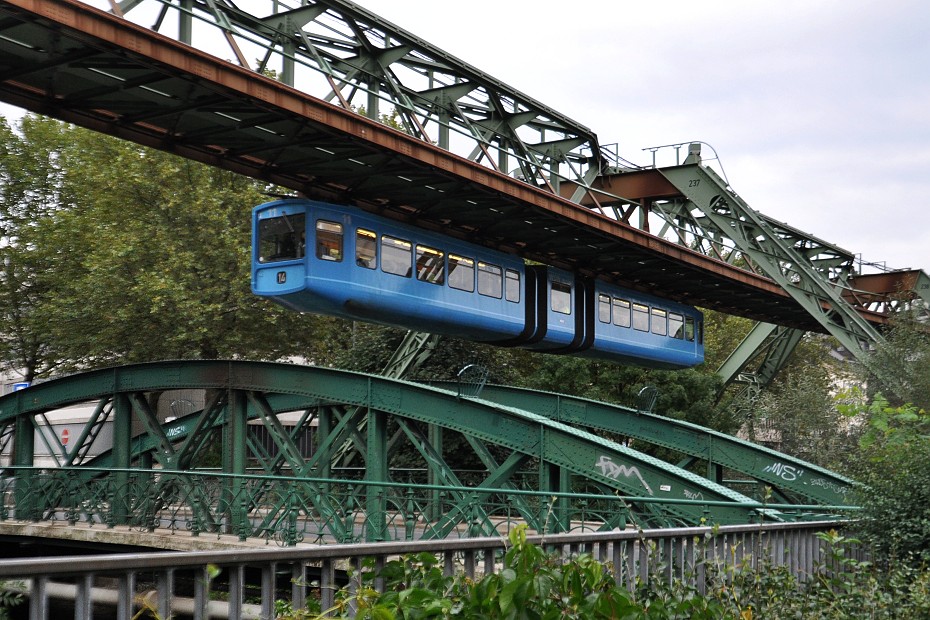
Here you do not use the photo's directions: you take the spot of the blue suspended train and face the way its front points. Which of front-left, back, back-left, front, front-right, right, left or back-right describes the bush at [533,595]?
front-left

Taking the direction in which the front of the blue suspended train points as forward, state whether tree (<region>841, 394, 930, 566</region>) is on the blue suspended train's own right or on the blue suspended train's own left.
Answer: on the blue suspended train's own left

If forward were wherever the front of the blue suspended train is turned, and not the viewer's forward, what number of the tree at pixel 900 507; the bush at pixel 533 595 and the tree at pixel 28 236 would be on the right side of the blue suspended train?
1

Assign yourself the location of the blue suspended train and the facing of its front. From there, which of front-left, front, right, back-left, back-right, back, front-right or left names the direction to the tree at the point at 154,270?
right

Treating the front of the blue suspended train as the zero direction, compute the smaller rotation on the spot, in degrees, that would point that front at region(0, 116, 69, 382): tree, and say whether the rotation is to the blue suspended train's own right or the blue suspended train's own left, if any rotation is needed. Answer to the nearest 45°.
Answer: approximately 90° to the blue suspended train's own right

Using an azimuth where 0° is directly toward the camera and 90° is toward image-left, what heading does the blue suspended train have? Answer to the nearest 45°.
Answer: approximately 45°
